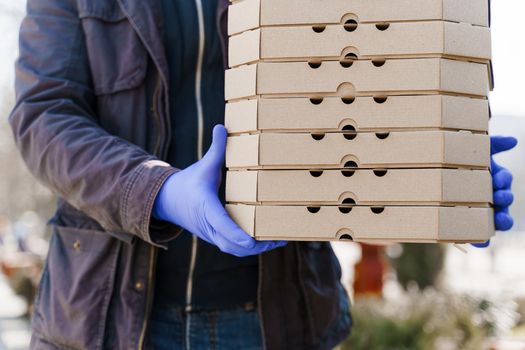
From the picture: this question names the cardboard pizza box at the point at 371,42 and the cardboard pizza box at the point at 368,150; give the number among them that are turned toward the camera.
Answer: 2

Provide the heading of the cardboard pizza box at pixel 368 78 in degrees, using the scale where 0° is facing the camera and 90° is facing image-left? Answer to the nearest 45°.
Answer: approximately 0°

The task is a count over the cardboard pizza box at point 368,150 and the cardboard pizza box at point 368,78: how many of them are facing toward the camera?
2
